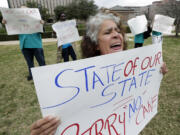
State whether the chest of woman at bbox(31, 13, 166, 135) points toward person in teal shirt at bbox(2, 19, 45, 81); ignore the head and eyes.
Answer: no
